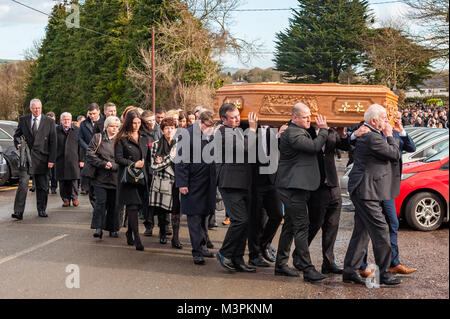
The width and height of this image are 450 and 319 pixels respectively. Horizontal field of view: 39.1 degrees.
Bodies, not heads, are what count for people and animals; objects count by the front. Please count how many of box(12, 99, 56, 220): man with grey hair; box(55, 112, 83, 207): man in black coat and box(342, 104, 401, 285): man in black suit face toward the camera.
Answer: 2

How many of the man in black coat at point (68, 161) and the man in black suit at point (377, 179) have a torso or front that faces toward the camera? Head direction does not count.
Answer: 1

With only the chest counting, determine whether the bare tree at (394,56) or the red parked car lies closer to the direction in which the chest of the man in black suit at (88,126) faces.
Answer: the red parked car

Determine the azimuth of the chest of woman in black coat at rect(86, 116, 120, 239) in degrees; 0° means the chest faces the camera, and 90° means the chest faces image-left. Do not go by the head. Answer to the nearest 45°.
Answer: approximately 315°
